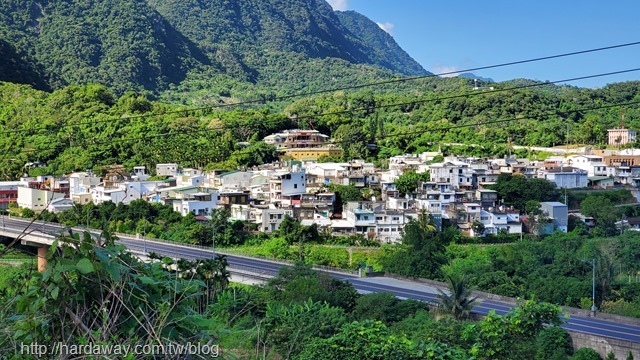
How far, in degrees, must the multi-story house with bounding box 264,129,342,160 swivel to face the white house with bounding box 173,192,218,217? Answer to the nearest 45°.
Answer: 0° — it already faces it

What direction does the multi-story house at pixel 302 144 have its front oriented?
toward the camera

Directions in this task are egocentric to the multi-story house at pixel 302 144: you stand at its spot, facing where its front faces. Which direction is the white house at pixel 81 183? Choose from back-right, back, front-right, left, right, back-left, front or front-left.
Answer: front-right

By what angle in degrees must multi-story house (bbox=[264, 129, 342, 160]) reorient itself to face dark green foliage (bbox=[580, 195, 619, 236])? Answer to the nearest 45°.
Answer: approximately 45° to its left

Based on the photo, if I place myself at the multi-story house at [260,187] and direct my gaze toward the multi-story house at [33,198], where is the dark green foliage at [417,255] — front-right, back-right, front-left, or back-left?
back-left

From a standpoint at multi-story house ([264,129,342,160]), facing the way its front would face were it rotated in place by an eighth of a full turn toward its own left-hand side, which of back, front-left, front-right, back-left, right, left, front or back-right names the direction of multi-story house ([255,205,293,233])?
front-right

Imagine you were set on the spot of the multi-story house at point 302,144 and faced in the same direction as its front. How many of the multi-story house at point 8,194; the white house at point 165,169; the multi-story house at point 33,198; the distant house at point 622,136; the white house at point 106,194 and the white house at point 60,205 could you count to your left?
1

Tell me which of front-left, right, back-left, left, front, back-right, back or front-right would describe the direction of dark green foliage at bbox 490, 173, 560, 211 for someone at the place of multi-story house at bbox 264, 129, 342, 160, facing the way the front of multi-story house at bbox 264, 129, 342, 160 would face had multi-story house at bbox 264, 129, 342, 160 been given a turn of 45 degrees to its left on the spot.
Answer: front

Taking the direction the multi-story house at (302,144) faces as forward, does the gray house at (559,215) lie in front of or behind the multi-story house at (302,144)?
in front

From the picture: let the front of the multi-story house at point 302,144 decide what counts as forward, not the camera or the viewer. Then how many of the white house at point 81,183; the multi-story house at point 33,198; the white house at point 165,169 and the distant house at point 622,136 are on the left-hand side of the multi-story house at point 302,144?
1

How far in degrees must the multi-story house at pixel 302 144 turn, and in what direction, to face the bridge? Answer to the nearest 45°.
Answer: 0° — it already faces it

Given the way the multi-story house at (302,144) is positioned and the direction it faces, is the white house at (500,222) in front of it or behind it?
in front

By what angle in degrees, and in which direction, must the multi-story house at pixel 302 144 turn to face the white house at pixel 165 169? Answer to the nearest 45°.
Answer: approximately 45° to its right

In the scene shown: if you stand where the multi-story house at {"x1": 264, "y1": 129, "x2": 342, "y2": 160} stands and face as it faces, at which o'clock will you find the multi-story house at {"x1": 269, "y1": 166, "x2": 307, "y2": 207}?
the multi-story house at {"x1": 269, "y1": 166, "x2": 307, "y2": 207} is roughly at 12 o'clock from the multi-story house at {"x1": 264, "y1": 129, "x2": 342, "y2": 160}.

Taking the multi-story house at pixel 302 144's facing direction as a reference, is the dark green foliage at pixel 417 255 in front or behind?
in front

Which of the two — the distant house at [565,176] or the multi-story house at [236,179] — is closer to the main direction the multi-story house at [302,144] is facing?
the multi-story house

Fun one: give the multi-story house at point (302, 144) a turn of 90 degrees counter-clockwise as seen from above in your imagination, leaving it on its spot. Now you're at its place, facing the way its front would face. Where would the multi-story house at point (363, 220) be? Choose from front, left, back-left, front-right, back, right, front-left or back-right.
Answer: right
